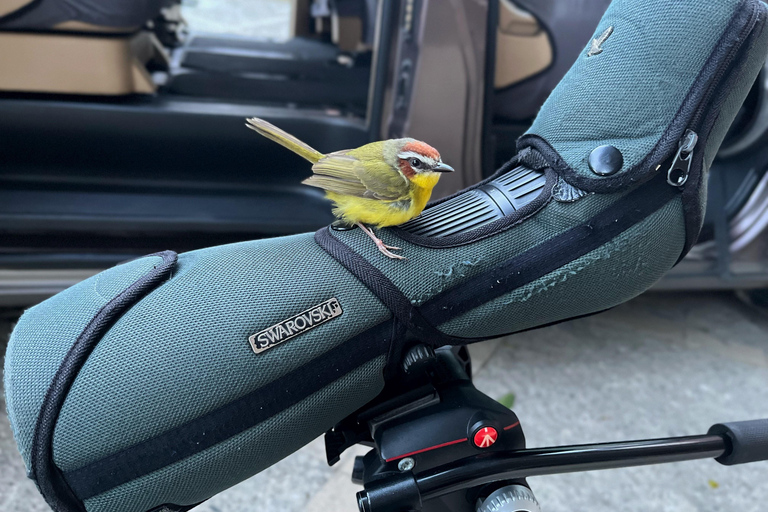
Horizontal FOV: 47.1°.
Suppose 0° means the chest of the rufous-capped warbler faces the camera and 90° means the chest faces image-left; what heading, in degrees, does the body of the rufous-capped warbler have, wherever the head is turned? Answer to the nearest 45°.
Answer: approximately 270°
